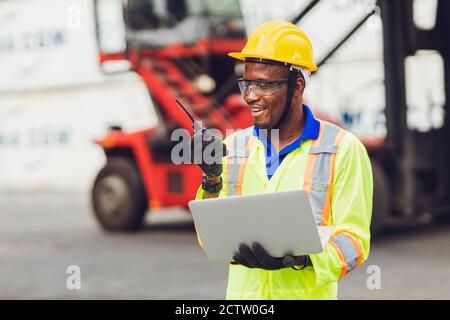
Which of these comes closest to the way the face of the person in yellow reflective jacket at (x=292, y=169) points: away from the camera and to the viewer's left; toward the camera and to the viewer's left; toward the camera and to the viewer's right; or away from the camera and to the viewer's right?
toward the camera and to the viewer's left

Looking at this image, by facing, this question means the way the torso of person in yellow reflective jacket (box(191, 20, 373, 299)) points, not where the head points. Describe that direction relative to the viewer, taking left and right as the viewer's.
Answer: facing the viewer and to the left of the viewer
